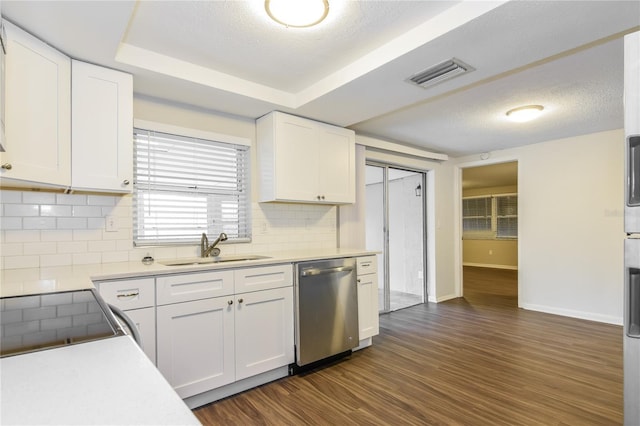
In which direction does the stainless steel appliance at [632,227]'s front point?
to the viewer's left

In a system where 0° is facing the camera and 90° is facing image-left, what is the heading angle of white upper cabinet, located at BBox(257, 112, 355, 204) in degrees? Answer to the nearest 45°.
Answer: approximately 315°

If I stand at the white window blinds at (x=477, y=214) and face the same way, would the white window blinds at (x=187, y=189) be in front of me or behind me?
in front

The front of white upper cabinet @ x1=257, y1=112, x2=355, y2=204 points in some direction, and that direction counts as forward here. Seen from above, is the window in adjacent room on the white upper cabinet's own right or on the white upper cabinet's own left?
on the white upper cabinet's own left

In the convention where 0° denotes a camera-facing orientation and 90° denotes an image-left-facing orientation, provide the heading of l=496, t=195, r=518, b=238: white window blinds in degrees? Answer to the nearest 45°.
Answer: approximately 0°

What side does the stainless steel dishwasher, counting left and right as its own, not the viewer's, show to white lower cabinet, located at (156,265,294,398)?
right

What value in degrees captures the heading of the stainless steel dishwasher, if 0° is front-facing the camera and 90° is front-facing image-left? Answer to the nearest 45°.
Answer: approximately 315°

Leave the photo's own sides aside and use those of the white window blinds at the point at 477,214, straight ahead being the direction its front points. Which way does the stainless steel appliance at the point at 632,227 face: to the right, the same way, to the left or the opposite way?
to the right

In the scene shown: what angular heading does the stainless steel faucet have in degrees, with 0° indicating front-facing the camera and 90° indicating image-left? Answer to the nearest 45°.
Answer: approximately 315°

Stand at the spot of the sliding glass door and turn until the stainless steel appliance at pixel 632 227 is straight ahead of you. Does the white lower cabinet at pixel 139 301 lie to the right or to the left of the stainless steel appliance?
right
